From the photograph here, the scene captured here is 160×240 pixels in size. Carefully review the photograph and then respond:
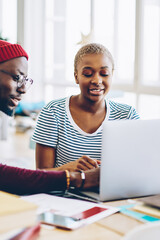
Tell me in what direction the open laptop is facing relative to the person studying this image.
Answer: facing away from the viewer and to the left of the viewer
